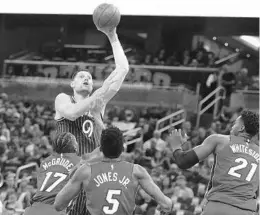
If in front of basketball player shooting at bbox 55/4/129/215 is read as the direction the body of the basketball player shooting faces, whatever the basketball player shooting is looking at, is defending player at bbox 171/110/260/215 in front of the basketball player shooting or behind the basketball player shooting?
in front

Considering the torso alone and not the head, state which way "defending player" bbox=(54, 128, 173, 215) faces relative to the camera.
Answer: away from the camera

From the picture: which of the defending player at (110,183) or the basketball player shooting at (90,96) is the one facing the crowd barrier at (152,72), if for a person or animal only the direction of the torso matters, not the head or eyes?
the defending player

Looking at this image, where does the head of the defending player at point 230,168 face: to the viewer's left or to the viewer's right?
to the viewer's left

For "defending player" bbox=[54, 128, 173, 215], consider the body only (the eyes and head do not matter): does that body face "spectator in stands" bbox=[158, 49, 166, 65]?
yes

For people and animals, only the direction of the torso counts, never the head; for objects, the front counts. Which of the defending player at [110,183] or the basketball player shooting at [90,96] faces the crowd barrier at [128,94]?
the defending player

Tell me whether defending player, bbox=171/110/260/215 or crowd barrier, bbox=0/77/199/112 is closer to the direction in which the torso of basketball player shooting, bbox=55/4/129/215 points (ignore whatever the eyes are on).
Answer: the defending player

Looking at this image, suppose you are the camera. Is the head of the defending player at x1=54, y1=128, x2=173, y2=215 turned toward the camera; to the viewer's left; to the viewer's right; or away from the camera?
away from the camera

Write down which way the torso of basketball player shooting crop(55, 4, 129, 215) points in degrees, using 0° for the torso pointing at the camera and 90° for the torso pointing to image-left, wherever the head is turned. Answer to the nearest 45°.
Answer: approximately 315°

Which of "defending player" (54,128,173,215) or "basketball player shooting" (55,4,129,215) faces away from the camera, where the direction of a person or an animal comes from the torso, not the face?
the defending player

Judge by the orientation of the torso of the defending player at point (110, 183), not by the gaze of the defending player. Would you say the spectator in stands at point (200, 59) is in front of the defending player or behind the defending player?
in front

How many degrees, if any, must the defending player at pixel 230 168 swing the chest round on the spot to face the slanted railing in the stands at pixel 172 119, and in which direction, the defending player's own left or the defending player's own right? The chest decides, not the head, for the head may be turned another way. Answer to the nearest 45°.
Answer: approximately 45° to the defending player's own right

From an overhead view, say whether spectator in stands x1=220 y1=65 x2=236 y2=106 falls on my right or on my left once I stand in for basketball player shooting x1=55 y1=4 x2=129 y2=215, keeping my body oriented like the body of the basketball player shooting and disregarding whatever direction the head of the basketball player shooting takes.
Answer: on my left

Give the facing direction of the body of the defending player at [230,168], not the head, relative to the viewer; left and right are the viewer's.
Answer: facing away from the viewer and to the left of the viewer

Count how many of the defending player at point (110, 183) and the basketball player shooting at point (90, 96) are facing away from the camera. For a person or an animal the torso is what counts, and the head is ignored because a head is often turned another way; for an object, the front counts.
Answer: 1
